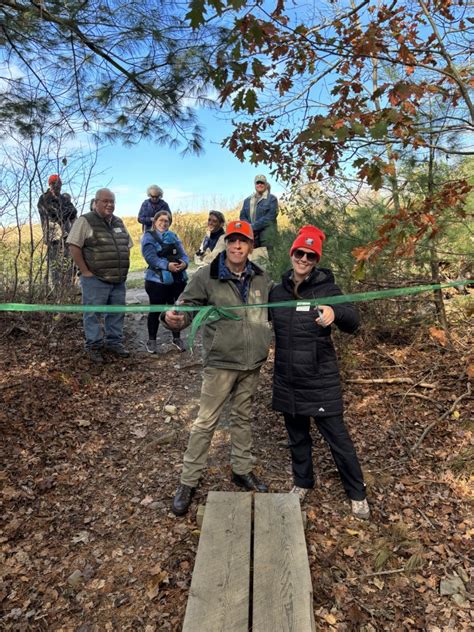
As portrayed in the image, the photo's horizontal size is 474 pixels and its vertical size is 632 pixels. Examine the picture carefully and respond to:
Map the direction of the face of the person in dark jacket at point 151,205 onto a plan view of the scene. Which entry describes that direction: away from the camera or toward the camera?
toward the camera

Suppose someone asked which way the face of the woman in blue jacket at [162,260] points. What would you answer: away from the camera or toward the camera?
toward the camera

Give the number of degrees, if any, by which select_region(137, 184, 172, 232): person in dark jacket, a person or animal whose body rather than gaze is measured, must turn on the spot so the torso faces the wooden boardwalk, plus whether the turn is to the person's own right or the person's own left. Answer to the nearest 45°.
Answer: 0° — they already face it

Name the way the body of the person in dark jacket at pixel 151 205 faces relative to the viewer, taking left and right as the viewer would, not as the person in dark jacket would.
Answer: facing the viewer

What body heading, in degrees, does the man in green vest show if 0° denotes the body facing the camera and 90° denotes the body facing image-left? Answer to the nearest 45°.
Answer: approximately 315°

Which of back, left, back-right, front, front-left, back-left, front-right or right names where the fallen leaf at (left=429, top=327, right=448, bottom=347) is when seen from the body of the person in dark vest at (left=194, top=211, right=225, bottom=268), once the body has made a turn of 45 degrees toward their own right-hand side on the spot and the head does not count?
back-left

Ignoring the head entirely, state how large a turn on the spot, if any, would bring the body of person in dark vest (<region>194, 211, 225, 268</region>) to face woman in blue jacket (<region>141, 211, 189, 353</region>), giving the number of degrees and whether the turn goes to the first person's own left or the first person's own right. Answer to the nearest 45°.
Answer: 0° — they already face them

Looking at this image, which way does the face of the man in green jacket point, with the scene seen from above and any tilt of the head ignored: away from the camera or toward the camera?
toward the camera

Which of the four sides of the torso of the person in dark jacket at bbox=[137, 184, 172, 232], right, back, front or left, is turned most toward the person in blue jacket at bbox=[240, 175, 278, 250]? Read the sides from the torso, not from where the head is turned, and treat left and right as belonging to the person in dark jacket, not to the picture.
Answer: left

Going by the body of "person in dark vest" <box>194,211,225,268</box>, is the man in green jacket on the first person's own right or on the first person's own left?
on the first person's own left

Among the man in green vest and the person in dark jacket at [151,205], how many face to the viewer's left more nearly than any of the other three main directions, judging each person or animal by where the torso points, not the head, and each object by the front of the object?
0

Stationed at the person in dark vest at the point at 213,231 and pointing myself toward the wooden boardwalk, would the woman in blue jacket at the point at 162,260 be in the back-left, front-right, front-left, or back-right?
front-right

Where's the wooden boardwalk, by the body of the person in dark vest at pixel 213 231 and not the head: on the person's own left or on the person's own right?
on the person's own left

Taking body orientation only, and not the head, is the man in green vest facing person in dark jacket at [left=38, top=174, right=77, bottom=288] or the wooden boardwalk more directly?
the wooden boardwalk

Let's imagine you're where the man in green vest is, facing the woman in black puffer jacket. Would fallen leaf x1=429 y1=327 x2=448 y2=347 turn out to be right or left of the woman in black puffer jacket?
left

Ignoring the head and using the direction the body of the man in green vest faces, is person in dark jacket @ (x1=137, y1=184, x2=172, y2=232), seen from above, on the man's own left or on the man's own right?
on the man's own left

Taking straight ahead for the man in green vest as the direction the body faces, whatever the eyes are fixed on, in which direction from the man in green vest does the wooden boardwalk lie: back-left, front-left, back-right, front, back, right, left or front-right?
front-right

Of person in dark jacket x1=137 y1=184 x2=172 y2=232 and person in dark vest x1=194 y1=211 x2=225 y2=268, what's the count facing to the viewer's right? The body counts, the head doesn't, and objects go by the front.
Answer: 0

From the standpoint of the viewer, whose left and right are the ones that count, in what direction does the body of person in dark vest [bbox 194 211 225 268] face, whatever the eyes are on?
facing the viewer and to the left of the viewer
